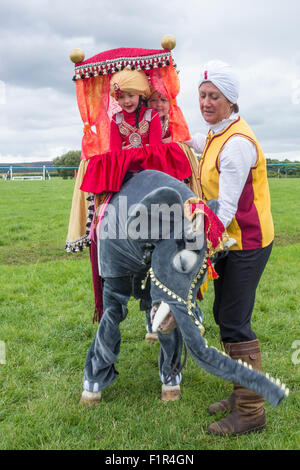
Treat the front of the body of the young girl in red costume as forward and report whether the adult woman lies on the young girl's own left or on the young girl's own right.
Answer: on the young girl's own left

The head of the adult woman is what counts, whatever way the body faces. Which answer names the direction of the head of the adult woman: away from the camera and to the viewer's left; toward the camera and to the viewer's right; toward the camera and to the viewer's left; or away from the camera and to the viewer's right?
toward the camera and to the viewer's left

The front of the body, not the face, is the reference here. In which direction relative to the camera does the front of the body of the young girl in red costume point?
toward the camera
